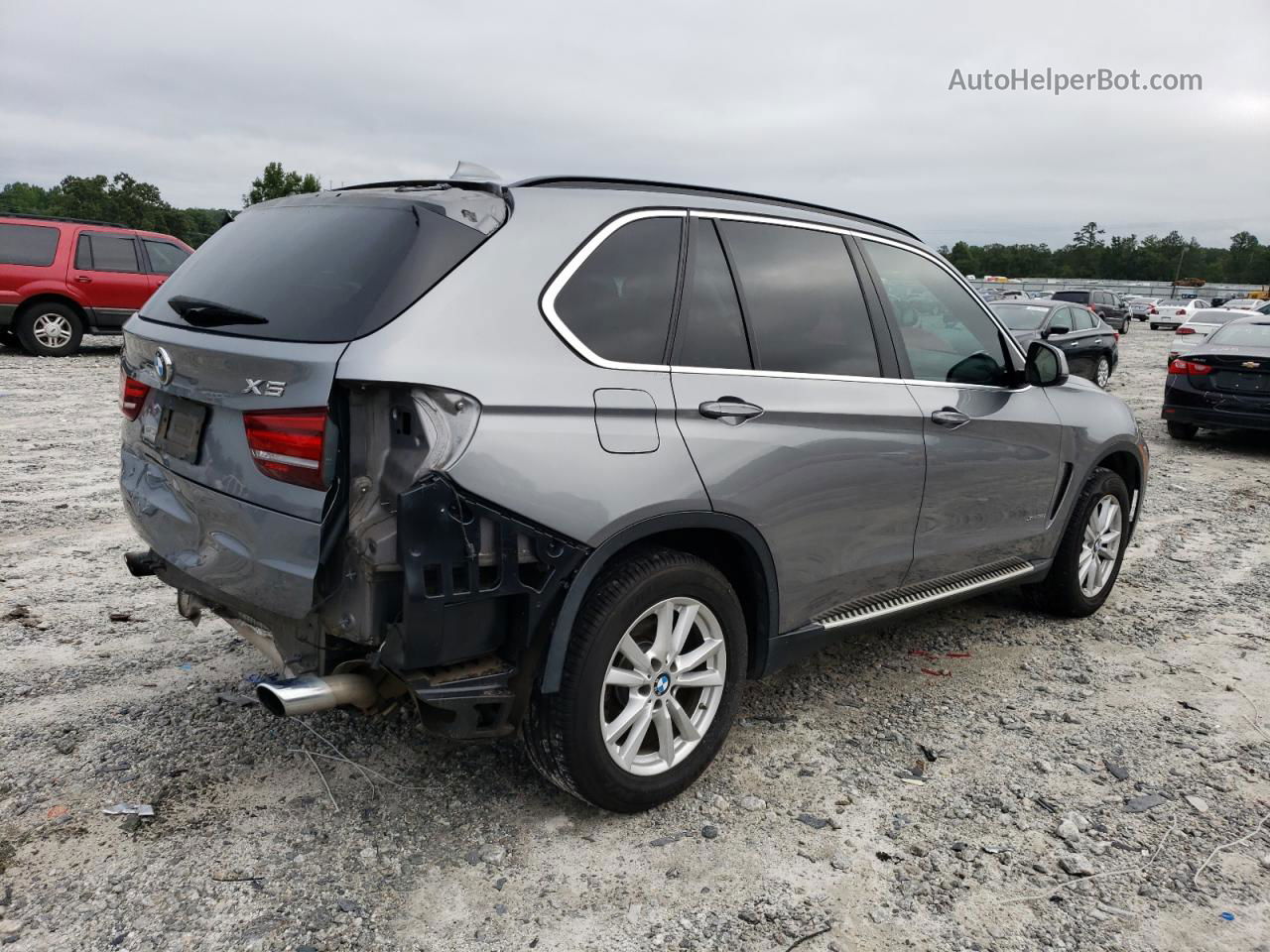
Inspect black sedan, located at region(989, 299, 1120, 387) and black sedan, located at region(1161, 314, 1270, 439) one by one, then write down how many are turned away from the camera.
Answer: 1

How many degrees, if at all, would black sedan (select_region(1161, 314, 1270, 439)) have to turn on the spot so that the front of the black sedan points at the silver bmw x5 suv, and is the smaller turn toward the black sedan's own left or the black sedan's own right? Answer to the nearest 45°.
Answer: approximately 180°

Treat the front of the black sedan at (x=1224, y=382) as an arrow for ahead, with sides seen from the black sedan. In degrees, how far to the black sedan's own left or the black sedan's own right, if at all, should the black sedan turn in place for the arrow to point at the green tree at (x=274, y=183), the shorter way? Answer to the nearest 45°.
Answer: approximately 45° to the black sedan's own left

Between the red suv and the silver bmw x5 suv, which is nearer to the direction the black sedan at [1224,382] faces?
the red suv

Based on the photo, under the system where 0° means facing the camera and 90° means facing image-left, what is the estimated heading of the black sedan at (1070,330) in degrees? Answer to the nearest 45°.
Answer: approximately 45°

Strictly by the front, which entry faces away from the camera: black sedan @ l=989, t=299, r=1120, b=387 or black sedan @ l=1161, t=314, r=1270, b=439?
black sedan @ l=1161, t=314, r=1270, b=439

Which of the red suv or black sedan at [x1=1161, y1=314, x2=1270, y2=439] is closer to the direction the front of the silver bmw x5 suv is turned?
the black sedan

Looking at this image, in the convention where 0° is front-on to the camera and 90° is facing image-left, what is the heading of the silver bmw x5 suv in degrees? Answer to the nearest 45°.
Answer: approximately 225°

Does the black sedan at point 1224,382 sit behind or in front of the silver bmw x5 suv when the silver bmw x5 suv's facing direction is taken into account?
in front

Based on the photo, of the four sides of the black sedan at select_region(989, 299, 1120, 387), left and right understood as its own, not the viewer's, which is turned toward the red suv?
front

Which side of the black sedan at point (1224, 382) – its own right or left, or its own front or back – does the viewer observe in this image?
back

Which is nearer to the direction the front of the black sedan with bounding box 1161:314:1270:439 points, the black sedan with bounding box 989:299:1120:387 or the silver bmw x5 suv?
the black sedan

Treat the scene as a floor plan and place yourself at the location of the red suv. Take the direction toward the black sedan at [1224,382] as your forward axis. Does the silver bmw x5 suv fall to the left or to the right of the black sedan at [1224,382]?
right

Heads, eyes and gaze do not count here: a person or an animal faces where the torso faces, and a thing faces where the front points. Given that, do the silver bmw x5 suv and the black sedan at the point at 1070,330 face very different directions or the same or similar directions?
very different directions

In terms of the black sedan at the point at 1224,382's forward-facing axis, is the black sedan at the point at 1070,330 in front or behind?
in front
